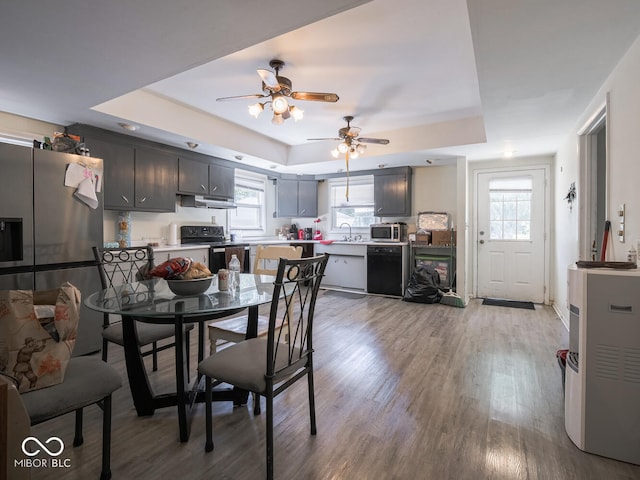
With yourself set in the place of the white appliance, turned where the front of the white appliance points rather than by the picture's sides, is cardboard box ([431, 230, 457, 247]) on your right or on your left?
on your right

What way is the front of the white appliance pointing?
to the viewer's left

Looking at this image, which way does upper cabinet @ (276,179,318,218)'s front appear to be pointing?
toward the camera

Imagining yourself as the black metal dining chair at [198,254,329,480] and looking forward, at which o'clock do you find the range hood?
The range hood is roughly at 1 o'clock from the black metal dining chair.

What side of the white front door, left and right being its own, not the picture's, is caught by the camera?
front

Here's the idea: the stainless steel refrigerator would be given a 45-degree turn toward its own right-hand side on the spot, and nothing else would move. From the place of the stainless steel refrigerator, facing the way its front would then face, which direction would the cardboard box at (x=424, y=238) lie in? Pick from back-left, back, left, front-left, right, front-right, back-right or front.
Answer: left

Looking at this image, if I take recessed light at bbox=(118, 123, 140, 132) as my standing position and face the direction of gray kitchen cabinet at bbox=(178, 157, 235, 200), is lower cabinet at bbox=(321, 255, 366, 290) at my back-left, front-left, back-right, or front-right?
front-right

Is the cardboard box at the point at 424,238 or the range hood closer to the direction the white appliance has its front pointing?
the range hood

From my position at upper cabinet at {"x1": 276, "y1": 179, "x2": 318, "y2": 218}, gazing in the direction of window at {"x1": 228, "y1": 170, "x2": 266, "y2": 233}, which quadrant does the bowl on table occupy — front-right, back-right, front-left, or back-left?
front-left

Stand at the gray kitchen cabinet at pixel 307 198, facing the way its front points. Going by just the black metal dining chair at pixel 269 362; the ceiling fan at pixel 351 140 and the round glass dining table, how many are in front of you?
3

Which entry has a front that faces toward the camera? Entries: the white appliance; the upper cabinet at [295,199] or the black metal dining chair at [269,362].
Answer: the upper cabinet

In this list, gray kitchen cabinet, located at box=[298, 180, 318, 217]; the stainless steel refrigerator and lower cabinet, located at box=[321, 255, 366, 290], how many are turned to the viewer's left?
0
